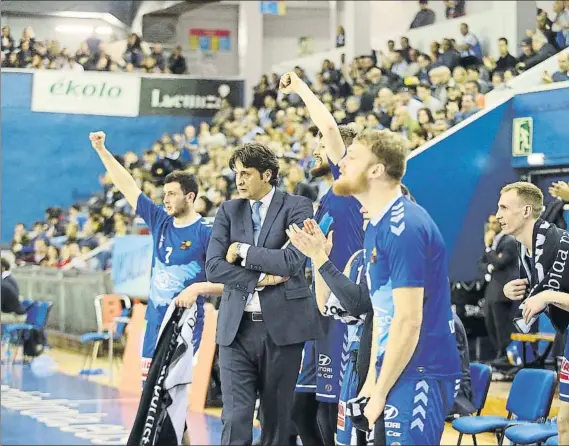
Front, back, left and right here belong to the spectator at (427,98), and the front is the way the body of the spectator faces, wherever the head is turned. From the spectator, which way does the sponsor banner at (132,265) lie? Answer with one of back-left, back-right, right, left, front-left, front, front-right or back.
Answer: front-right

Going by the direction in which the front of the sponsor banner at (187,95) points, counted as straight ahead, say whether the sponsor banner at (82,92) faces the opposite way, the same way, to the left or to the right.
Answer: the same way

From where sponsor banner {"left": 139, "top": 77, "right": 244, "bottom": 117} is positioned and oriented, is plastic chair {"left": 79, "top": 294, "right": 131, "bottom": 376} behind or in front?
in front

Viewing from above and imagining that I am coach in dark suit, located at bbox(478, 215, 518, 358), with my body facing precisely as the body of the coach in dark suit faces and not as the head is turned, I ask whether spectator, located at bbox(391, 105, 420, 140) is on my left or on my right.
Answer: on my right

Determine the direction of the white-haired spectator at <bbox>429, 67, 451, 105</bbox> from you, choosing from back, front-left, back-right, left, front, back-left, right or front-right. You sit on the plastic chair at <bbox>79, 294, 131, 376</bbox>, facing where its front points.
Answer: back

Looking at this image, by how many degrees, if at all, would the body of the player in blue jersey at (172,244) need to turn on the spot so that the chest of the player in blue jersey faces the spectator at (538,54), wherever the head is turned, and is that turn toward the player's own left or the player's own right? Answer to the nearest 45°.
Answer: approximately 180°

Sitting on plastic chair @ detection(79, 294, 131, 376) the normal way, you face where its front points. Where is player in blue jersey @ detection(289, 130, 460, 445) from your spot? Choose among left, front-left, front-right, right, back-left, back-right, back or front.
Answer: left

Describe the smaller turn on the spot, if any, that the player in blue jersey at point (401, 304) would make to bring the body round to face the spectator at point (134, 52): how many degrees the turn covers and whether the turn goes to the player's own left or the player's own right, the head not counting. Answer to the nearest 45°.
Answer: approximately 90° to the player's own right

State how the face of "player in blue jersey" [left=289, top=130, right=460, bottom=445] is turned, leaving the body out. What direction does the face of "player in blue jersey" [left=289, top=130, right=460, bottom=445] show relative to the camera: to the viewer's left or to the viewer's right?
to the viewer's left

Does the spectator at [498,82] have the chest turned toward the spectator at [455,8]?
no

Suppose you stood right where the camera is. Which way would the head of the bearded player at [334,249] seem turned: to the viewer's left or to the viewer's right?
to the viewer's left

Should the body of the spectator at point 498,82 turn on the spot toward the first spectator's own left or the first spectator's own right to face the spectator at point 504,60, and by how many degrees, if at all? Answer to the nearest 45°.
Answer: approximately 135° to the first spectator's own right

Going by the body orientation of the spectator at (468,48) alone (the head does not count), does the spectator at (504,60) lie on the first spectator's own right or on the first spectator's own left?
on the first spectator's own left
